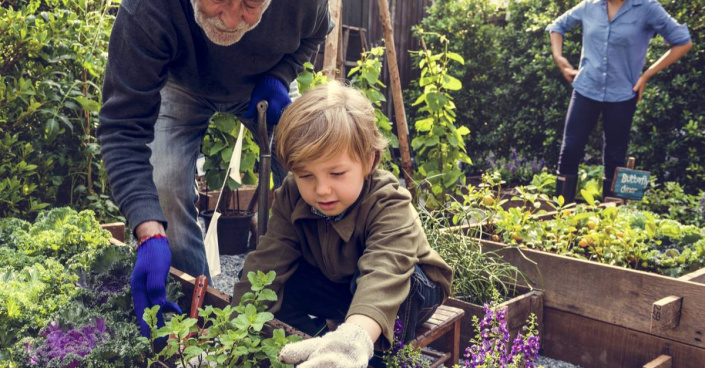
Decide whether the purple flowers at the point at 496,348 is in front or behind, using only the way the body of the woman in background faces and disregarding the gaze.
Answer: in front

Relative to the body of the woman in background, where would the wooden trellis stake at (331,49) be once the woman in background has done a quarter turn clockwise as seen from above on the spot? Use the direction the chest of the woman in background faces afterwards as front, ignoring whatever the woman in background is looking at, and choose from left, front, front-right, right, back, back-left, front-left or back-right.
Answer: front-left

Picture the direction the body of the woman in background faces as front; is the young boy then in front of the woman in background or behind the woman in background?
in front

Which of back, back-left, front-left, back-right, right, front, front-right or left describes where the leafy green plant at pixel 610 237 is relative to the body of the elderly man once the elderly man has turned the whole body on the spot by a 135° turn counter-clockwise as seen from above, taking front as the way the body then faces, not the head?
front-right

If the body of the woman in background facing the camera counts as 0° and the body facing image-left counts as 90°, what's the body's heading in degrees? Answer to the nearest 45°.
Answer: approximately 0°

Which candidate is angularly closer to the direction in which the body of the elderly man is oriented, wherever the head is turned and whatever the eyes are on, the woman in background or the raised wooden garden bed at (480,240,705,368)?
the raised wooden garden bed

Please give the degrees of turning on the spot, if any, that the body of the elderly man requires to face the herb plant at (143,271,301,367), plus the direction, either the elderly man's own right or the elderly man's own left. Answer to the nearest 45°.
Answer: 0° — they already face it

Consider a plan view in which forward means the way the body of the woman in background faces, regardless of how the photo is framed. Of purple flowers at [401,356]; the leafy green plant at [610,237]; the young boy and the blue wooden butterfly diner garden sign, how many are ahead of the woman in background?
4

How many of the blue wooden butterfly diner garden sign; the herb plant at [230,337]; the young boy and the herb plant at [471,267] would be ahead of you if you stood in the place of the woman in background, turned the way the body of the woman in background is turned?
4

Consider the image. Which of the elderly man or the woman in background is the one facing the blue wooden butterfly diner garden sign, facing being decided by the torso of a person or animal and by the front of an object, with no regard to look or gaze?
the woman in background

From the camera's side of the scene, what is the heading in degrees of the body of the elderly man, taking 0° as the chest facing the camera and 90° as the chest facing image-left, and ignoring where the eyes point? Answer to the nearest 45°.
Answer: approximately 0°

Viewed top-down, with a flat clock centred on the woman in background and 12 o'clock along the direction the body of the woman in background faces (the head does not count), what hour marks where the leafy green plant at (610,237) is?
The leafy green plant is roughly at 12 o'clock from the woman in background.

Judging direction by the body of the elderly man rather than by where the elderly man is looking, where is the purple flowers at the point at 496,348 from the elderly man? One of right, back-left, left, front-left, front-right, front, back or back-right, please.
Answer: front-left

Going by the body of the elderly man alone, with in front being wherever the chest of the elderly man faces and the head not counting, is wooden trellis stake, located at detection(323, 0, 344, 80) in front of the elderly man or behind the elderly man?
behind
